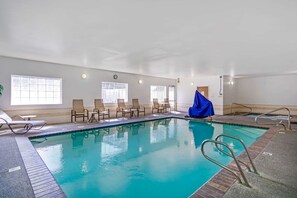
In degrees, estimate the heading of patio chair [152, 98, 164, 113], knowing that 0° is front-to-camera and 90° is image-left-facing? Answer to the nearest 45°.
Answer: approximately 315°

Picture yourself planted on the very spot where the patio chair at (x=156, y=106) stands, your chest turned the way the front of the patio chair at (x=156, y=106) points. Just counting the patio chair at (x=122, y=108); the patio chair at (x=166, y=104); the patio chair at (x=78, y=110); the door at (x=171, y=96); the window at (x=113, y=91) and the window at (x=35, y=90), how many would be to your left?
2

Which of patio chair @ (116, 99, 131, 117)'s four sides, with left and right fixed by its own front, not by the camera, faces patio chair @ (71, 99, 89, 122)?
right

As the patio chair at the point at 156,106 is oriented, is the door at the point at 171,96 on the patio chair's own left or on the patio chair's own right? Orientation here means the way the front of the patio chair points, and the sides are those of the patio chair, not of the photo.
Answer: on the patio chair's own left

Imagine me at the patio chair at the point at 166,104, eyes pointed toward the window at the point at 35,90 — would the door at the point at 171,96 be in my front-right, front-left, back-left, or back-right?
back-right

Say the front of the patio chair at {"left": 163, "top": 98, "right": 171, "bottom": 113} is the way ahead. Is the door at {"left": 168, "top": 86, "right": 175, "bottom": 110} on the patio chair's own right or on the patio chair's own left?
on the patio chair's own left

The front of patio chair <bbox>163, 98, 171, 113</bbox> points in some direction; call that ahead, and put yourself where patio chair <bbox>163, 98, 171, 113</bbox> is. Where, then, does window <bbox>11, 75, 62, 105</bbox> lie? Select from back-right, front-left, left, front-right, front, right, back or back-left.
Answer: right

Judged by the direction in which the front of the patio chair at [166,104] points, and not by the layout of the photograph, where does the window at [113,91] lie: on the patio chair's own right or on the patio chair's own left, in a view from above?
on the patio chair's own right

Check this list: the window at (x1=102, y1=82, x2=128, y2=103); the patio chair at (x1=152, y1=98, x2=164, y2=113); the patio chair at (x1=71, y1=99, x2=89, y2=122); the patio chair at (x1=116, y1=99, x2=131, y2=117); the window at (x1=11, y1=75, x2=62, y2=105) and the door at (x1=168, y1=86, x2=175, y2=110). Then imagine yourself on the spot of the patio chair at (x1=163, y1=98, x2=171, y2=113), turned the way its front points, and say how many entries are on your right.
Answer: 5

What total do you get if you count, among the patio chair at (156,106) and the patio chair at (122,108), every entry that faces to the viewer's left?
0

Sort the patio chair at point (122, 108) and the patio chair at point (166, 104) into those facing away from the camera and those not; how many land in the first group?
0

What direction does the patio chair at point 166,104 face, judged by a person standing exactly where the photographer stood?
facing the viewer and to the right of the viewer

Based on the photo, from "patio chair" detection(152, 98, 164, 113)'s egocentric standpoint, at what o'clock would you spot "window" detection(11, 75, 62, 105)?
The window is roughly at 3 o'clock from the patio chair.
